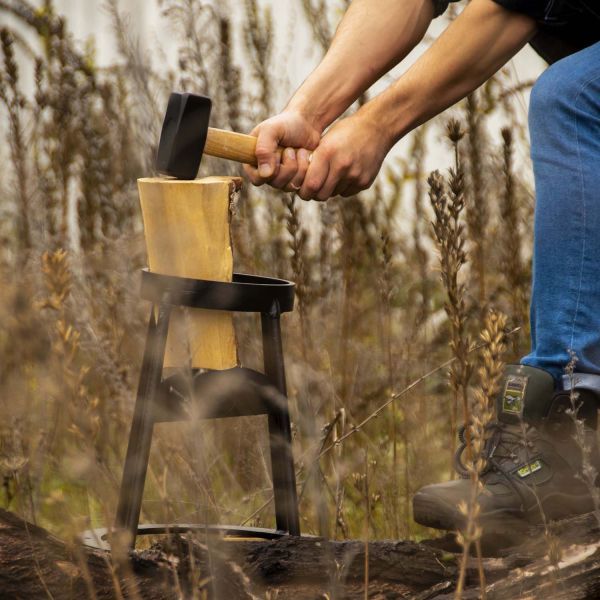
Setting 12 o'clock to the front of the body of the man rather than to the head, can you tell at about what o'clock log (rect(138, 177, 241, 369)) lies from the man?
The log is roughly at 11 o'clock from the man.

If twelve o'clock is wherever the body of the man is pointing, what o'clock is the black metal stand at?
The black metal stand is roughly at 11 o'clock from the man.

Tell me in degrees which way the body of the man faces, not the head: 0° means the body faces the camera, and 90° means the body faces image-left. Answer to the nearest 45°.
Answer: approximately 90°
